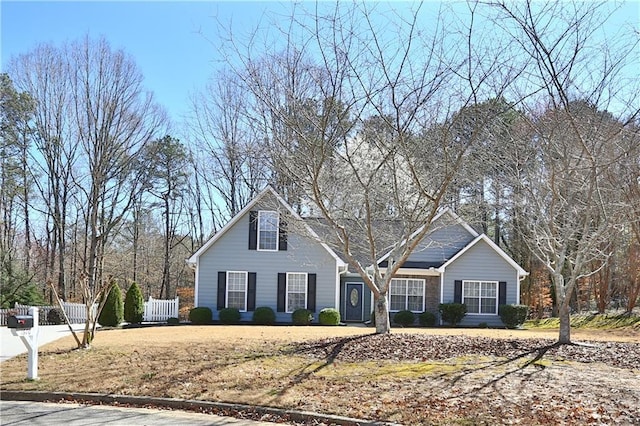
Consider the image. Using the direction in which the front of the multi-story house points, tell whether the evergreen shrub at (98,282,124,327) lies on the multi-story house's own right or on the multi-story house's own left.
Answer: on the multi-story house's own right

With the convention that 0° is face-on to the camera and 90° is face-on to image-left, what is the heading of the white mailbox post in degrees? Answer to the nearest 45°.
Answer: approximately 45°

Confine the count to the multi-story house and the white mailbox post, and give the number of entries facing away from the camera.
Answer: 0

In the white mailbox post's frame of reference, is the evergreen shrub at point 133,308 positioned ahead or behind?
behind

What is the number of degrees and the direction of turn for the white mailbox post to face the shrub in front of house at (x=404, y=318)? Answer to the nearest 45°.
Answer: approximately 180°

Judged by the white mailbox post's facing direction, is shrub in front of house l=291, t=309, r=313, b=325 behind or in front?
behind

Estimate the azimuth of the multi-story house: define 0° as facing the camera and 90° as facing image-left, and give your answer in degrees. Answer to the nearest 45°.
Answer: approximately 0°

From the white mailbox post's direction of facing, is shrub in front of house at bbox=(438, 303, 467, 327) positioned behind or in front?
behind

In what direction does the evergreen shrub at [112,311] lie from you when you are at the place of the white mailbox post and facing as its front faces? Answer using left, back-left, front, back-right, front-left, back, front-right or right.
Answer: back-right

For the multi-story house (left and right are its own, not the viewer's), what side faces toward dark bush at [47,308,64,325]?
right
